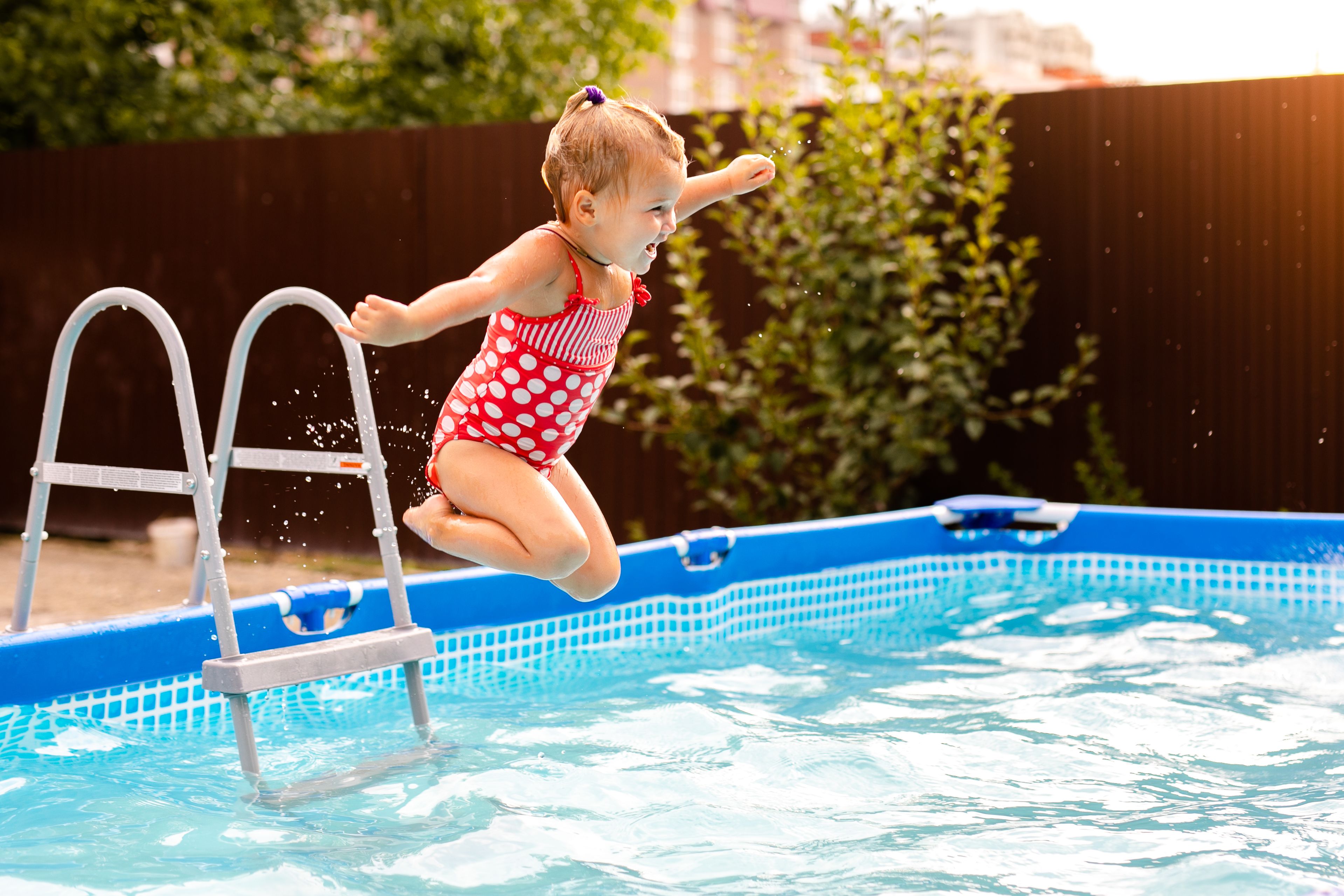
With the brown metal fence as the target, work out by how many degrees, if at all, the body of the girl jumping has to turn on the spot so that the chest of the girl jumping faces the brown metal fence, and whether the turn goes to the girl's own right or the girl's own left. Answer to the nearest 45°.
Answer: approximately 135° to the girl's own left

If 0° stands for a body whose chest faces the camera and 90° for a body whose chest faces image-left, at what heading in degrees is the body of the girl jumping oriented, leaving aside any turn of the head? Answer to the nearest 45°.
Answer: approximately 315°

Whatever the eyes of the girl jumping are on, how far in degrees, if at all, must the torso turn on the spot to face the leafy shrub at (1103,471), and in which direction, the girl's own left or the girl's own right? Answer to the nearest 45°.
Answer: approximately 90° to the girl's own left

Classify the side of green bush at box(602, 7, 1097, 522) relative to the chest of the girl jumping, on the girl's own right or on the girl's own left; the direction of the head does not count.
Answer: on the girl's own left

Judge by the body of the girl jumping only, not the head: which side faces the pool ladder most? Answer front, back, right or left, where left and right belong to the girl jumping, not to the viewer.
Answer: back
